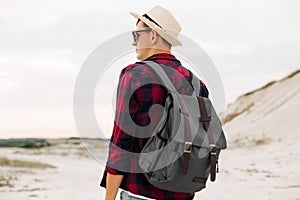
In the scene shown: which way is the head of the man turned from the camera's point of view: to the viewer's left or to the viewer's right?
to the viewer's left

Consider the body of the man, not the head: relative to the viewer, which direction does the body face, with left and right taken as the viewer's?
facing away from the viewer and to the left of the viewer
